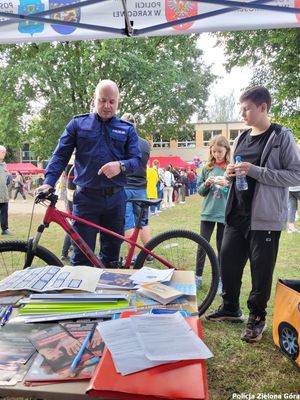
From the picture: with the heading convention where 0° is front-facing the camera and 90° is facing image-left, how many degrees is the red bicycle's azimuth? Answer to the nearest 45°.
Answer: approximately 90°

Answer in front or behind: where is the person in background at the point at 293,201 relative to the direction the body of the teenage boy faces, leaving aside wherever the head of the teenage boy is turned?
behind

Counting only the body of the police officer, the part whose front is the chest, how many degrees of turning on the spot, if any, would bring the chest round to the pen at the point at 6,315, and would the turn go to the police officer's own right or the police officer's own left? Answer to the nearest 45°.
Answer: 0° — they already face it

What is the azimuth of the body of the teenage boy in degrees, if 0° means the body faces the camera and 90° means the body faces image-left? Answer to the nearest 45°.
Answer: approximately 45°

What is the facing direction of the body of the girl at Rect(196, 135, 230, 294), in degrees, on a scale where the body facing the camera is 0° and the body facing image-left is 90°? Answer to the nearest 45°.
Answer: approximately 0°

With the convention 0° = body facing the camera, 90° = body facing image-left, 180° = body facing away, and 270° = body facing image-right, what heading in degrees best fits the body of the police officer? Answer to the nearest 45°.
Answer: approximately 0°

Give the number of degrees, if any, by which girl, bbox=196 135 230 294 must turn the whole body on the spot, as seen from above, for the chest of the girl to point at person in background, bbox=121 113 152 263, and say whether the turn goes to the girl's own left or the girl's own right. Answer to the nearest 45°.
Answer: approximately 135° to the girl's own right

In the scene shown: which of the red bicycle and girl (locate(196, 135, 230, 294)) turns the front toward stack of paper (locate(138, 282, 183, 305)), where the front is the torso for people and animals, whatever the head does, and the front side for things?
the girl

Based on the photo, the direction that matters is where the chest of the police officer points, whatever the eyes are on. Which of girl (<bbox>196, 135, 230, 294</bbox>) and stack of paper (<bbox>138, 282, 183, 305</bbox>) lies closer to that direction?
the stack of paper

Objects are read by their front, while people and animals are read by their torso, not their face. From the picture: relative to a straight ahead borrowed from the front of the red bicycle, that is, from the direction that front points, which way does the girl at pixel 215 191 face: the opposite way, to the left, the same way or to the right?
to the left
